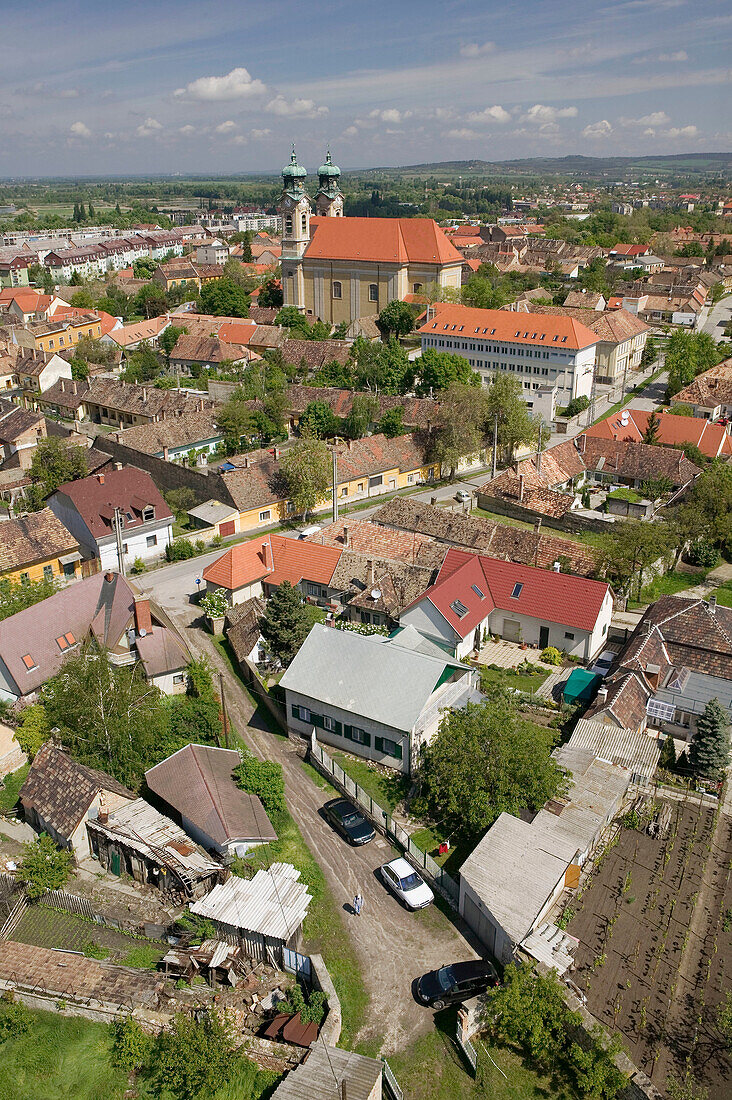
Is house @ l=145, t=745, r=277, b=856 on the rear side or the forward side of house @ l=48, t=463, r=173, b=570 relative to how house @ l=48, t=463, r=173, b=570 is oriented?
on the forward side

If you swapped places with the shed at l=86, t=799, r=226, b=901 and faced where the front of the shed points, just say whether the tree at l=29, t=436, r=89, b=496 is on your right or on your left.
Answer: on your right

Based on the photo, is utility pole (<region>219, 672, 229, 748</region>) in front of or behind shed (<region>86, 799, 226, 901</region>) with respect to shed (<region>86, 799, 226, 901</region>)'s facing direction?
behind

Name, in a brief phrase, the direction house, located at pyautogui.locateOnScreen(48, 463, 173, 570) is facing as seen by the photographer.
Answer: facing the viewer and to the right of the viewer

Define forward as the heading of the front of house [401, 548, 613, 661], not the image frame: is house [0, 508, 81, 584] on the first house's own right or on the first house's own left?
on the first house's own right

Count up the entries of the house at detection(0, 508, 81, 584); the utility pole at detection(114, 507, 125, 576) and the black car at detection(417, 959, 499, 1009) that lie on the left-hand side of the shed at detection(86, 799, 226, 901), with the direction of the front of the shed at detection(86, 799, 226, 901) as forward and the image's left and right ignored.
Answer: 1

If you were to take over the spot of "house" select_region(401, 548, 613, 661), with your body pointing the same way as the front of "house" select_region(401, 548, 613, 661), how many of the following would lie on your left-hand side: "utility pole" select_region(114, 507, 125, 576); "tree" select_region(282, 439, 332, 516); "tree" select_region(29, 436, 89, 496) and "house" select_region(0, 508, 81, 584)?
0

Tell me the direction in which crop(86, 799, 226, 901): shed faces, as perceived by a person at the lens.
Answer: facing the viewer and to the left of the viewer

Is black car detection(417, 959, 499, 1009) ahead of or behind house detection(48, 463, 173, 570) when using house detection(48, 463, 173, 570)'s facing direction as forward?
ahead

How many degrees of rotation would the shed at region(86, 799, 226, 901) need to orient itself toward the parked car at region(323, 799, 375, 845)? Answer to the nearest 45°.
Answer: approximately 135° to its left
